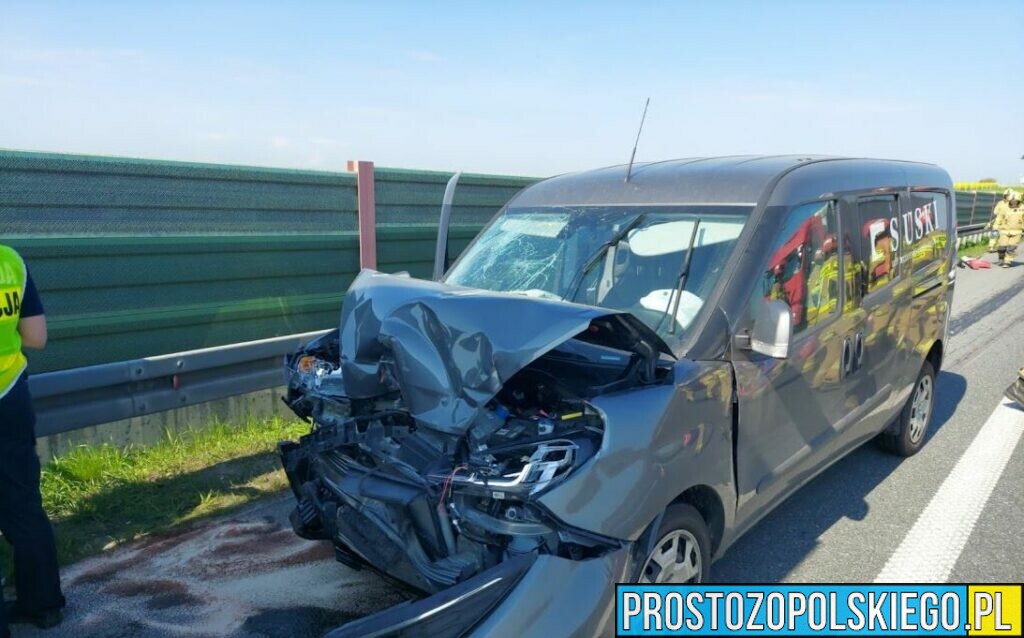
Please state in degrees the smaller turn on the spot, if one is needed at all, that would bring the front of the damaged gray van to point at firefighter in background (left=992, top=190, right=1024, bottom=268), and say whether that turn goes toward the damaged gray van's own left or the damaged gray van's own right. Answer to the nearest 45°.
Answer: approximately 180°

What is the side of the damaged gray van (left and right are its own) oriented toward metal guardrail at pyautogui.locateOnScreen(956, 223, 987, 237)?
back

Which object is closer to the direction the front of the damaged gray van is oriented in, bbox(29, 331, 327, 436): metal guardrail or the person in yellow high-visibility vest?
the person in yellow high-visibility vest

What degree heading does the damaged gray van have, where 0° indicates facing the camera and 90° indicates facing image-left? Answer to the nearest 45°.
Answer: approximately 45°

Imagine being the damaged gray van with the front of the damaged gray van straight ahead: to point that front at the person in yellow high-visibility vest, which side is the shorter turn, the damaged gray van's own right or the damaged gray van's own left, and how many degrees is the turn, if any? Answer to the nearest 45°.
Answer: approximately 45° to the damaged gray van's own right

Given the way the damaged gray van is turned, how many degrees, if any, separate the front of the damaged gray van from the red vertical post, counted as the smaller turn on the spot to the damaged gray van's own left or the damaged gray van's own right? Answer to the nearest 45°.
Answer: approximately 90° to the damaged gray van's own right

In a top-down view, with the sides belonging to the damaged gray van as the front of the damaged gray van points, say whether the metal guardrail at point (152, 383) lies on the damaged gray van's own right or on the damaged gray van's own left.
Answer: on the damaged gray van's own right
